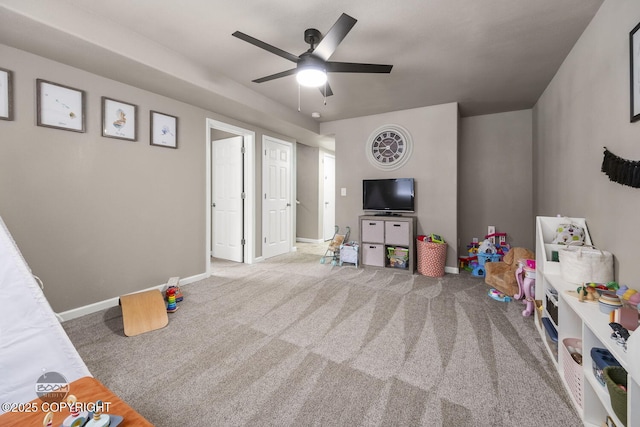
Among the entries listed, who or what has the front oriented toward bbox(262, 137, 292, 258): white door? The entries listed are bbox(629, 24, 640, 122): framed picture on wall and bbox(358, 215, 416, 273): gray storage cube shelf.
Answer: the framed picture on wall

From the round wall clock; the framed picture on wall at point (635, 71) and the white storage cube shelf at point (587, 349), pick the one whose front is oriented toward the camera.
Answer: the round wall clock

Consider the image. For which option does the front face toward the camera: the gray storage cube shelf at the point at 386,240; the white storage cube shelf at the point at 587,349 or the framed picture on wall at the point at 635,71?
the gray storage cube shelf at the point at 386,240

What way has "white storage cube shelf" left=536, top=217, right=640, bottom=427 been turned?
to the viewer's left

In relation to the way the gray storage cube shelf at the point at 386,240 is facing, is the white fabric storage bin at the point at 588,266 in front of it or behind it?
in front

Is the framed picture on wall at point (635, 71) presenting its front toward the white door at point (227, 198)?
yes

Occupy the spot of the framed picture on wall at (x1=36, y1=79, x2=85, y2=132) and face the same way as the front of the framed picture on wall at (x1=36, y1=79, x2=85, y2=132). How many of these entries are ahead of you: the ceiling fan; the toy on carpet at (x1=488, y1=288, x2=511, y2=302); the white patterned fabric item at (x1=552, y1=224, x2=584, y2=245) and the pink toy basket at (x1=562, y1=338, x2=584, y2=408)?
4

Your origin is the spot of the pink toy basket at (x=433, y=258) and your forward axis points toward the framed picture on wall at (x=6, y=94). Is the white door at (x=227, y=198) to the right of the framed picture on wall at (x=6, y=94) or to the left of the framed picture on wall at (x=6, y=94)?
right

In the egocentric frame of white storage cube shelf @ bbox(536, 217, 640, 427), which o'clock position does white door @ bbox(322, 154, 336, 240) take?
The white door is roughly at 1 o'clock from the white storage cube shelf.

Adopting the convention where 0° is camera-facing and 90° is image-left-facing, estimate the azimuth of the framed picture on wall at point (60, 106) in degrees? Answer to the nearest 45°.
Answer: approximately 315°

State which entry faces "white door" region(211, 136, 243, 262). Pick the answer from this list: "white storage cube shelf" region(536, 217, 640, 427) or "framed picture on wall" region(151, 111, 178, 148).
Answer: the white storage cube shelf

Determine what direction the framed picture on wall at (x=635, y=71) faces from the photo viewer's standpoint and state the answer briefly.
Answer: facing to the left of the viewer
